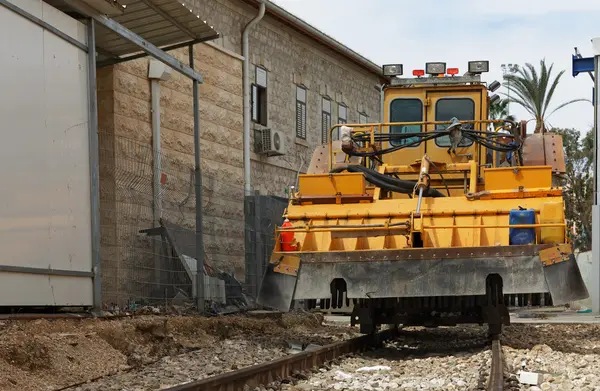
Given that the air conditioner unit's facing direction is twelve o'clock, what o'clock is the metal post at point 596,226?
The metal post is roughly at 11 o'clock from the air conditioner unit.

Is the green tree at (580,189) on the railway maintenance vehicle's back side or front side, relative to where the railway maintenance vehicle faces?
on the back side

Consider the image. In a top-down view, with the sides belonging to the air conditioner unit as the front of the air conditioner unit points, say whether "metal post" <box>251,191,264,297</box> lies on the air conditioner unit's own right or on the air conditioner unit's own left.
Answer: on the air conditioner unit's own right

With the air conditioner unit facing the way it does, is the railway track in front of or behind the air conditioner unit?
in front

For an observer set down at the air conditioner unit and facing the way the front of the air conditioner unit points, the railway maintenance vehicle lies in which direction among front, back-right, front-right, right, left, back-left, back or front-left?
front-right

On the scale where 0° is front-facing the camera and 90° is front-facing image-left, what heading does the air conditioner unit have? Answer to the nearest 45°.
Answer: approximately 315°

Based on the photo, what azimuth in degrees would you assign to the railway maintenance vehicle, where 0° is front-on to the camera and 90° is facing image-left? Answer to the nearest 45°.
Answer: approximately 0°

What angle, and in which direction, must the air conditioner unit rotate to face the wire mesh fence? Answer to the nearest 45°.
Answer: approximately 45° to its right

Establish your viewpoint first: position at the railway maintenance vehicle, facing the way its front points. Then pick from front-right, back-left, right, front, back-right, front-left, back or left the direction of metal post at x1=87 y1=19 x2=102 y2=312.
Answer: right

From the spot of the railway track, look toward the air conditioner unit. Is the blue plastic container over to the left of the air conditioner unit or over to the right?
right
